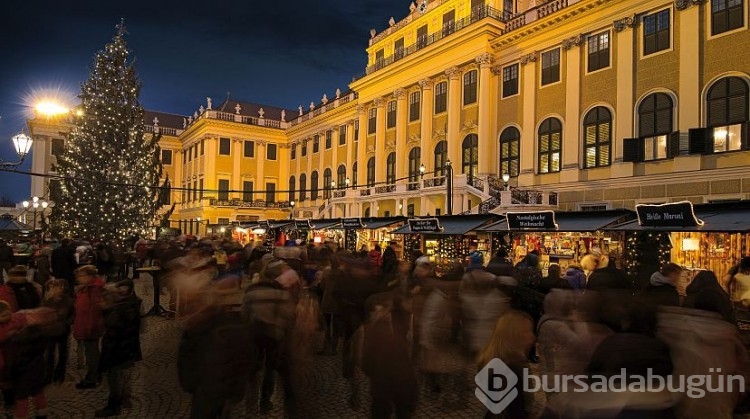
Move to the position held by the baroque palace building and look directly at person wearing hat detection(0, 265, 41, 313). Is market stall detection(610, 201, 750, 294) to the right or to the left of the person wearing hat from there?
left

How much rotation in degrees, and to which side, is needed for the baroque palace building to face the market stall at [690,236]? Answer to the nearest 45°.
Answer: approximately 45° to its left

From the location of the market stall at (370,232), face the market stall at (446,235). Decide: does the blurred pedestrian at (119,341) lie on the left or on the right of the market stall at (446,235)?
right

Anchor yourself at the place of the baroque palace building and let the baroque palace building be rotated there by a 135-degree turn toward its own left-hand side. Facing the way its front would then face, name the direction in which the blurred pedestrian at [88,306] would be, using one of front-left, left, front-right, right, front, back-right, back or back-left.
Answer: back-right

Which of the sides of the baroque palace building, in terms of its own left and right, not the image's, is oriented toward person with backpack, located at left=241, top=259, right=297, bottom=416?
front

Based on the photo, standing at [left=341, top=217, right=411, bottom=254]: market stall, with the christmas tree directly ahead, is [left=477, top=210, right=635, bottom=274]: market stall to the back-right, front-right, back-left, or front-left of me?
back-left

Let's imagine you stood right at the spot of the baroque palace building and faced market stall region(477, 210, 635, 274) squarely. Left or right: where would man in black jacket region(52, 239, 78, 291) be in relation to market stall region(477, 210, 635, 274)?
right

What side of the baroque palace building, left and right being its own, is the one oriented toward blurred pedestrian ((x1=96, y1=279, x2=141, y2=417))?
front

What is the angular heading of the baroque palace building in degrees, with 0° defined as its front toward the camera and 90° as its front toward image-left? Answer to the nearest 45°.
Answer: approximately 45°

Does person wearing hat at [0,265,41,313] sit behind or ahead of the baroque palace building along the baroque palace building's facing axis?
ahead

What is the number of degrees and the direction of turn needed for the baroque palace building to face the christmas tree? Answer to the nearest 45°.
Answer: approximately 45° to its right

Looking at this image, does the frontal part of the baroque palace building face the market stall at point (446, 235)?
yes

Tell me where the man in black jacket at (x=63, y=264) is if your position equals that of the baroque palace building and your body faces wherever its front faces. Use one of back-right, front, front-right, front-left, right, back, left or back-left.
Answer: front

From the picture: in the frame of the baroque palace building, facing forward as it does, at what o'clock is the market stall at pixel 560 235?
The market stall is roughly at 11 o'clock from the baroque palace building.

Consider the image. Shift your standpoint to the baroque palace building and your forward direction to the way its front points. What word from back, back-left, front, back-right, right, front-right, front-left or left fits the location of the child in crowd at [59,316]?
front
